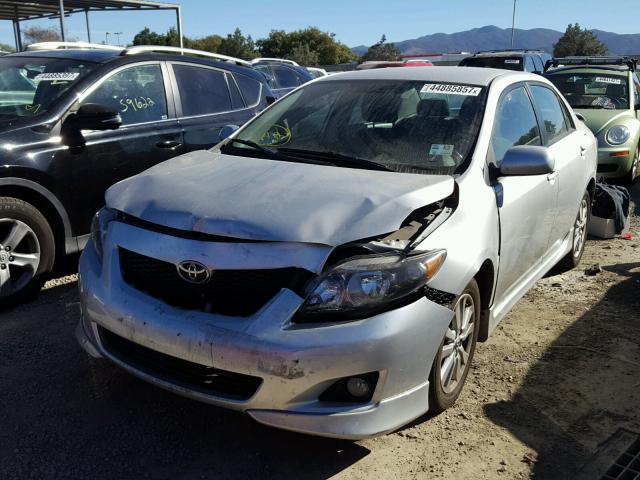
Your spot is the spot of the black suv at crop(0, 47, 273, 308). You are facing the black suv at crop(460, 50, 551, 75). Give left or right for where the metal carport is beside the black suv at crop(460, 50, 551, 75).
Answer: left

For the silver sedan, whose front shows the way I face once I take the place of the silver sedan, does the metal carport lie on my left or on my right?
on my right

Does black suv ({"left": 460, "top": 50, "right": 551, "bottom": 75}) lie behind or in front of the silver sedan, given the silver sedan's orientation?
behind

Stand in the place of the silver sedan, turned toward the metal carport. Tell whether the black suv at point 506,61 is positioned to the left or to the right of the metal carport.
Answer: right

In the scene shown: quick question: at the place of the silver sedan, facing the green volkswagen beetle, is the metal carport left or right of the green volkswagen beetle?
left

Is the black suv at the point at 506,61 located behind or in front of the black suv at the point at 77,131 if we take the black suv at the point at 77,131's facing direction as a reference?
behind

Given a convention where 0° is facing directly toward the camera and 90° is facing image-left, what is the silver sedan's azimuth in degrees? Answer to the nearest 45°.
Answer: approximately 45°

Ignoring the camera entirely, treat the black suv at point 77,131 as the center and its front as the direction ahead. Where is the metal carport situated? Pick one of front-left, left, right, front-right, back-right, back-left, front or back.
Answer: back-right

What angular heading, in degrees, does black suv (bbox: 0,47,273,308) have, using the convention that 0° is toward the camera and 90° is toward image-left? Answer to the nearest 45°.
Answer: approximately 45°
